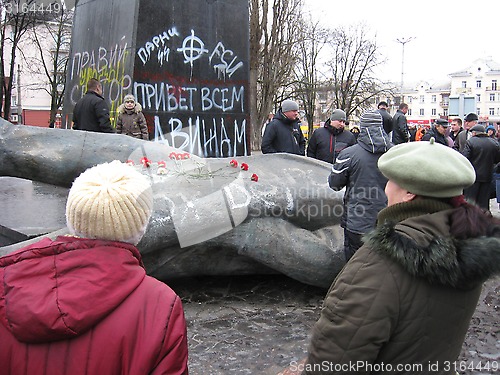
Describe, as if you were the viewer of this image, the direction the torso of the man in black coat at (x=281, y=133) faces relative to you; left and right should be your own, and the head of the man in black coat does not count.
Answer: facing the viewer and to the right of the viewer

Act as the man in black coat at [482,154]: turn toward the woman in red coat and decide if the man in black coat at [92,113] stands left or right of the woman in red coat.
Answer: right

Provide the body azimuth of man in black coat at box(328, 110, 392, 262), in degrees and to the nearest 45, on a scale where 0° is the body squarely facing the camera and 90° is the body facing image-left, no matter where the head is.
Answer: approximately 135°

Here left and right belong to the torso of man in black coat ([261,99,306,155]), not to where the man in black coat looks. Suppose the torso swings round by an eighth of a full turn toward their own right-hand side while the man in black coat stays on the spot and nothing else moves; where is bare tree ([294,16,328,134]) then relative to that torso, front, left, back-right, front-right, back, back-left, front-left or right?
back

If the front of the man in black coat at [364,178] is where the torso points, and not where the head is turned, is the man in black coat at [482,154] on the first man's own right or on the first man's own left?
on the first man's own right

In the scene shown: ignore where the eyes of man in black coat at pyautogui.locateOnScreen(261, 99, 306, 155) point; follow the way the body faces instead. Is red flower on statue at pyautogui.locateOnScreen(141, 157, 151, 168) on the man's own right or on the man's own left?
on the man's own right

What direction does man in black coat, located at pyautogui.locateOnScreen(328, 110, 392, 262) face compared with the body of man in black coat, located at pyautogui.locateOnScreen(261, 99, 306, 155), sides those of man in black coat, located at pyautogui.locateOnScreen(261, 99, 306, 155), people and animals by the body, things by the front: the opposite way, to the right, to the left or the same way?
the opposite way

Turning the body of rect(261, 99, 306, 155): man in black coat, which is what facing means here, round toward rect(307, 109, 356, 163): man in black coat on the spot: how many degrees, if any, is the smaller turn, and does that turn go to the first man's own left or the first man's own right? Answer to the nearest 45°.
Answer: approximately 90° to the first man's own left

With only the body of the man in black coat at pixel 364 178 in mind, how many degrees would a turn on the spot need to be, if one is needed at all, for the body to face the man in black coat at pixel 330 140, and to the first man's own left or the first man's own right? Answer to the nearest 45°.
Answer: approximately 45° to the first man's own right

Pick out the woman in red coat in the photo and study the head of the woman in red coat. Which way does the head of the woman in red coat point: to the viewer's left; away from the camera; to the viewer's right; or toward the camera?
away from the camera

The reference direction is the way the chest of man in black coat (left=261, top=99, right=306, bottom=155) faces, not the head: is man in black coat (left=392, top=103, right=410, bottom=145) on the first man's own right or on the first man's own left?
on the first man's own left

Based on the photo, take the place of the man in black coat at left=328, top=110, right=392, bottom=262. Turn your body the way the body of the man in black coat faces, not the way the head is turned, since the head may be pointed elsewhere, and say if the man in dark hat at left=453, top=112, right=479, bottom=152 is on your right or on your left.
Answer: on your right
